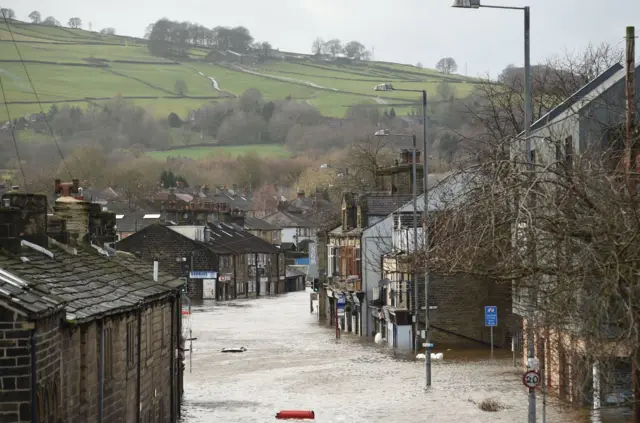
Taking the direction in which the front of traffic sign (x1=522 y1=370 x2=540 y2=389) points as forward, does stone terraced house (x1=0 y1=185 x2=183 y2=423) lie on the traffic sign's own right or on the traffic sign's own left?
on the traffic sign's own right

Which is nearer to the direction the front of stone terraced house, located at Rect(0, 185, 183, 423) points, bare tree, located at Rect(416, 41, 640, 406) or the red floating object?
the bare tree

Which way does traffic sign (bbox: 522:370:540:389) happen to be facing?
toward the camera

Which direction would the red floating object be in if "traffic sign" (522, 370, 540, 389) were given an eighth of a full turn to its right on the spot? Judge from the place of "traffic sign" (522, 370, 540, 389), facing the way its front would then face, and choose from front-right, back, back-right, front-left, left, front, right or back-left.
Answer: right

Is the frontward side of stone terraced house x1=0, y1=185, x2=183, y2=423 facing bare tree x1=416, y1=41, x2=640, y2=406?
yes

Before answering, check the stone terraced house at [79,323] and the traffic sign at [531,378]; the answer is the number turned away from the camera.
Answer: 0

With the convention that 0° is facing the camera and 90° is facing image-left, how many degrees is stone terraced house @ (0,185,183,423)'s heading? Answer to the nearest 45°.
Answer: approximately 315°
